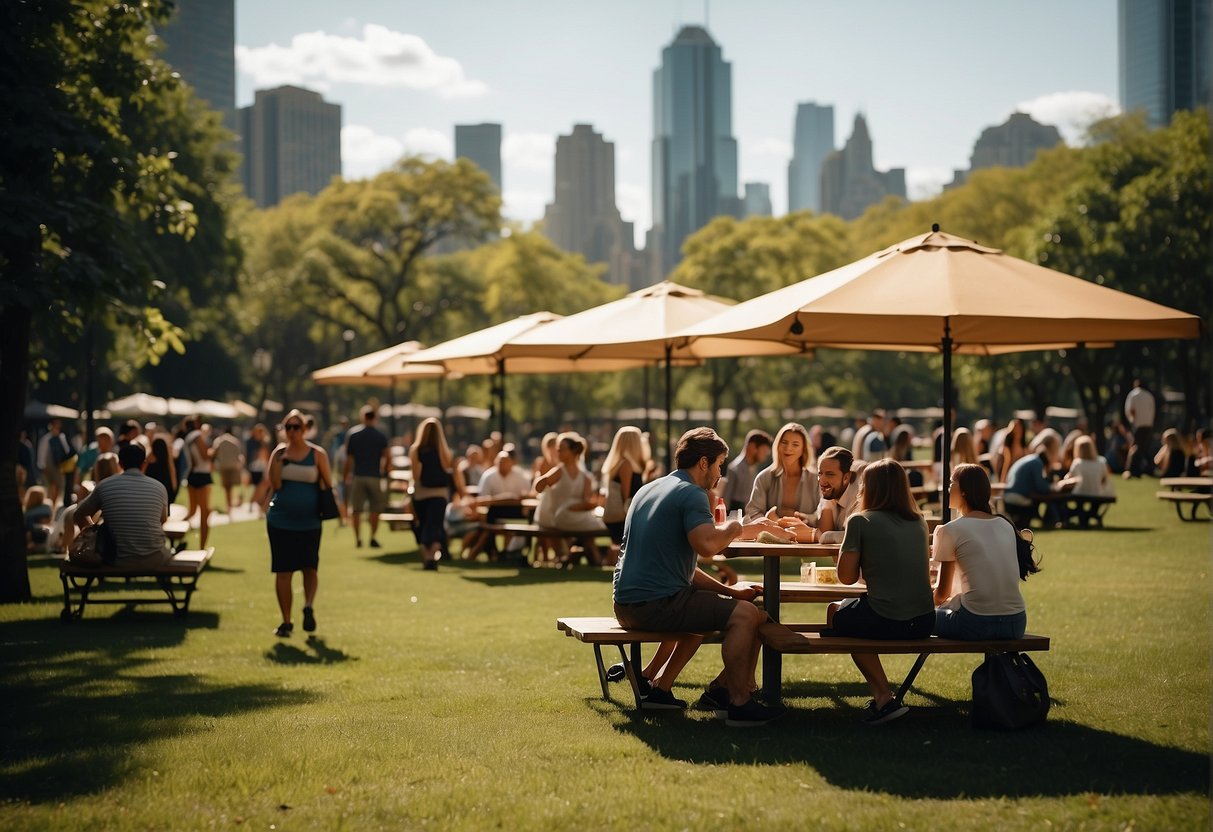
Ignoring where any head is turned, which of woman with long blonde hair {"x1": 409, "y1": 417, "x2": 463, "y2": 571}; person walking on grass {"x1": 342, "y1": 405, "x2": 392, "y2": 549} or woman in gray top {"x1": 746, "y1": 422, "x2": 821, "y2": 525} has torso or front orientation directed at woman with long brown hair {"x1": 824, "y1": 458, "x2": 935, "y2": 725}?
the woman in gray top

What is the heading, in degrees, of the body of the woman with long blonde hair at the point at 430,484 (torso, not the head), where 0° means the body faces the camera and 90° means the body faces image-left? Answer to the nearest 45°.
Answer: approximately 180°

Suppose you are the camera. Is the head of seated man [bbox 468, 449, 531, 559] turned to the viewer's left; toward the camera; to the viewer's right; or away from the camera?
toward the camera

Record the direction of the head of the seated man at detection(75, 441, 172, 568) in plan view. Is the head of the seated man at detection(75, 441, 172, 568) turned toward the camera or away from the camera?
away from the camera

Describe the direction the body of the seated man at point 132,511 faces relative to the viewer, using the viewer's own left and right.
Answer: facing away from the viewer

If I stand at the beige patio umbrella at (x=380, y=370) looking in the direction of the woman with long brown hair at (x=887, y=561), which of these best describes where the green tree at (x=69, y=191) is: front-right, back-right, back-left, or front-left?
front-right

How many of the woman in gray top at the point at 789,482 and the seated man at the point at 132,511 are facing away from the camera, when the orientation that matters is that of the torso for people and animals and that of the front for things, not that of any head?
1

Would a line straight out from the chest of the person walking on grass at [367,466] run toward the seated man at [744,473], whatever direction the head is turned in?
no

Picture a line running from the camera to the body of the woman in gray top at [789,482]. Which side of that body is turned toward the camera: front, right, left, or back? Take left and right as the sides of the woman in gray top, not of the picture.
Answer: front

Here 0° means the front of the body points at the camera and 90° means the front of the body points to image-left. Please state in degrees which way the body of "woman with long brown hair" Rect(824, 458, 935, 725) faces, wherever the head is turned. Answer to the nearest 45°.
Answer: approximately 135°

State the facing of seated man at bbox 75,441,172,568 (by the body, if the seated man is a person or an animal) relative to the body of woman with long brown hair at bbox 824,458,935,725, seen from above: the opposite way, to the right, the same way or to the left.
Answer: the same way

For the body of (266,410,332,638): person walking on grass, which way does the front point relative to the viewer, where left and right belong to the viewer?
facing the viewer

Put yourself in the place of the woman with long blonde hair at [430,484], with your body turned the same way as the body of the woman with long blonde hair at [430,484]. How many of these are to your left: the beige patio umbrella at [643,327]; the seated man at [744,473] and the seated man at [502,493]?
0
